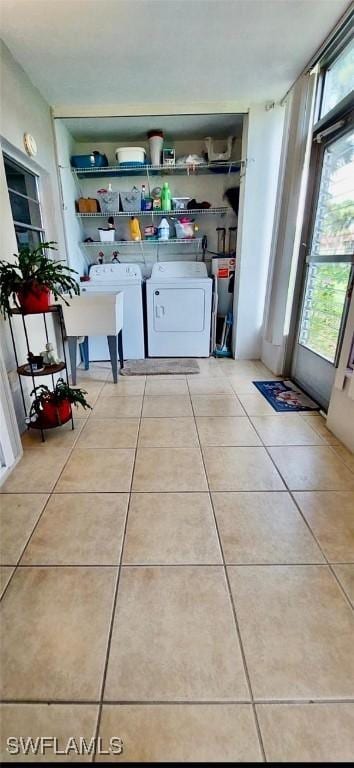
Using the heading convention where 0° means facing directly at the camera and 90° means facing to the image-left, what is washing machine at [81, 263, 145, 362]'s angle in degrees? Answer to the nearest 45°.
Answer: approximately 0°

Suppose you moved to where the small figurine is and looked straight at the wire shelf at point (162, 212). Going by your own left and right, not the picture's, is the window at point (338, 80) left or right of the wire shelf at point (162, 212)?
right

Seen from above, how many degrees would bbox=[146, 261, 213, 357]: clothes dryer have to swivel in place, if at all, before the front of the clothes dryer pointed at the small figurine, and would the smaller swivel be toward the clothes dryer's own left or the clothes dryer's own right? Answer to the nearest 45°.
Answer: approximately 45° to the clothes dryer's own right

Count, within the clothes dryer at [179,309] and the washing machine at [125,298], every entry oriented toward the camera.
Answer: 2

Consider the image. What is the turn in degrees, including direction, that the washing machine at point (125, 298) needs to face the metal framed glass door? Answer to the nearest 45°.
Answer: approximately 45° to its left

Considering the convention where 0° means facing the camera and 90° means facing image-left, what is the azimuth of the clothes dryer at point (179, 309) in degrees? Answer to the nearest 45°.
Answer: approximately 0°
